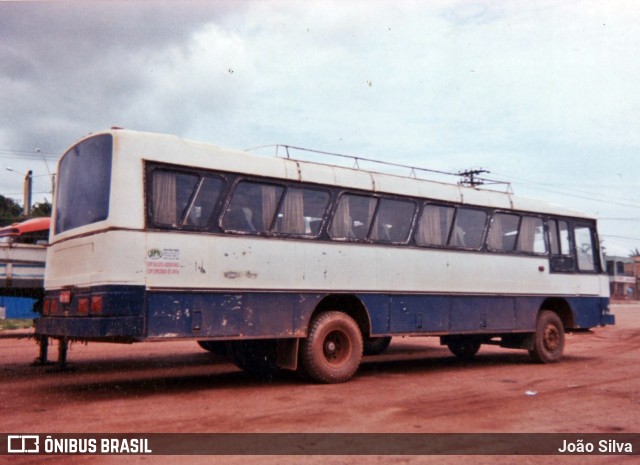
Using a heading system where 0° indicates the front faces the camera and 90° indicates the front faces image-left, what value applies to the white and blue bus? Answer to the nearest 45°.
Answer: approximately 225°
